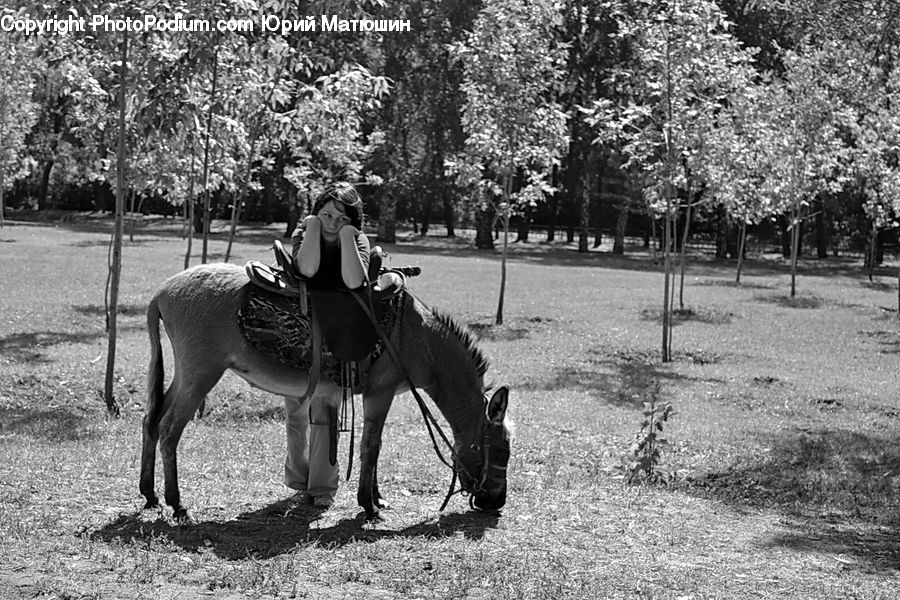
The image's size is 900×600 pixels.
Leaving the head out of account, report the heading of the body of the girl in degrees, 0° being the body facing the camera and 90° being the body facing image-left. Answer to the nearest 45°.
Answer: approximately 0°

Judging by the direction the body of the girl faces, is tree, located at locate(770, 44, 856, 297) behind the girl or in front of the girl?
behind

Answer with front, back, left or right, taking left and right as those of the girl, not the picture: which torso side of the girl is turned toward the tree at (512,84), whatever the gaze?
back

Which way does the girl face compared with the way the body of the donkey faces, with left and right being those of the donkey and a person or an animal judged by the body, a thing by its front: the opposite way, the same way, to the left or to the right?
to the right

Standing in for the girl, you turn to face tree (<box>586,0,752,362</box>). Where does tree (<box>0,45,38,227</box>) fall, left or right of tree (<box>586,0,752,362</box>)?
left

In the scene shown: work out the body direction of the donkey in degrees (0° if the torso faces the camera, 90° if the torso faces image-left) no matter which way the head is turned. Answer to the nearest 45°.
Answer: approximately 270°

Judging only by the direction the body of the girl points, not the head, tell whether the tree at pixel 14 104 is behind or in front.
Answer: behind
